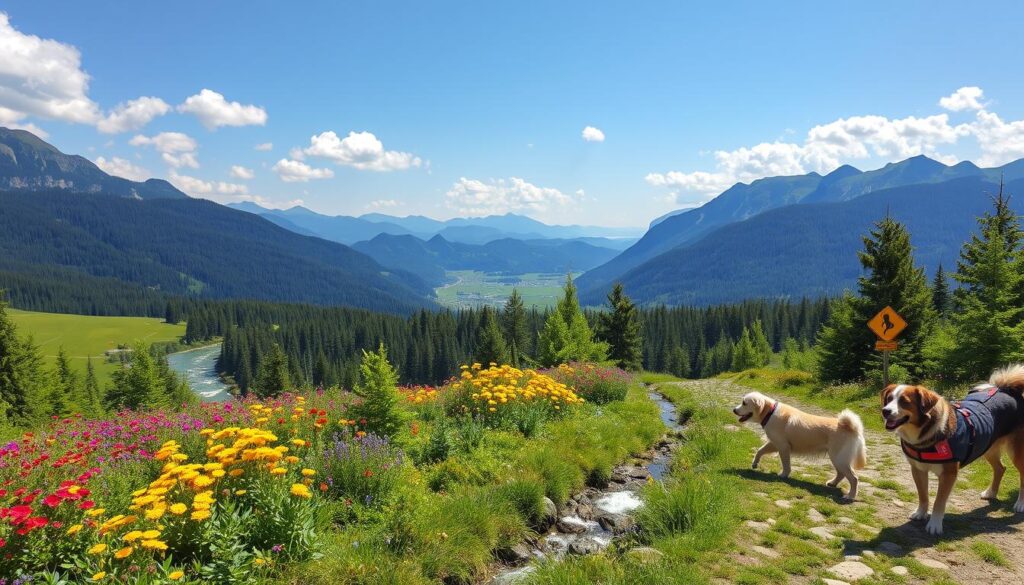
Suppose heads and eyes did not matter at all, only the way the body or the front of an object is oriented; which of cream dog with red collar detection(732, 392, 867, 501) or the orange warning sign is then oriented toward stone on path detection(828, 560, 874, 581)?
the orange warning sign

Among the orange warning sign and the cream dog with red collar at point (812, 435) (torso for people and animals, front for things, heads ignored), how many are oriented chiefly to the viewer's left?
1

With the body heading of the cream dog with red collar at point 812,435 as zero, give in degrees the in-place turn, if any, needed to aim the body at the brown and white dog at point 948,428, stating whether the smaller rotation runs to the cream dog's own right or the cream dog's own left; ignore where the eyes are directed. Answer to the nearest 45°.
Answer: approximately 135° to the cream dog's own left

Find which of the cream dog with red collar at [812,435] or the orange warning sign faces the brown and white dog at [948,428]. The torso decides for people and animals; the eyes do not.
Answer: the orange warning sign

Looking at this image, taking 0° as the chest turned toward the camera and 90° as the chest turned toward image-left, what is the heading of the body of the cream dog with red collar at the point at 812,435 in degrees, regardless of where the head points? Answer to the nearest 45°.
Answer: approximately 90°

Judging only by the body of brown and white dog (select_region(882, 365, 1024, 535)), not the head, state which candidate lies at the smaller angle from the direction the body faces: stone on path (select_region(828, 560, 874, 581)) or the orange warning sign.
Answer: the stone on path

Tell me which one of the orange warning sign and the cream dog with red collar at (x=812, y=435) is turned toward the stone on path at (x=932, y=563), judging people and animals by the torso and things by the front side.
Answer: the orange warning sign

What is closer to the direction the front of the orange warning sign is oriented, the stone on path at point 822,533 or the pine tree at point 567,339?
the stone on path

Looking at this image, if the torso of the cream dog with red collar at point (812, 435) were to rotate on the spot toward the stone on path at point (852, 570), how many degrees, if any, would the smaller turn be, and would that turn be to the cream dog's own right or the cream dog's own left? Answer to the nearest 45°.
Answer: approximately 90° to the cream dog's own left

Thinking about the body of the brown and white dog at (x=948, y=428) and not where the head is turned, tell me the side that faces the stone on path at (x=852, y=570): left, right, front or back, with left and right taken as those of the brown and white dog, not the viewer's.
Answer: front

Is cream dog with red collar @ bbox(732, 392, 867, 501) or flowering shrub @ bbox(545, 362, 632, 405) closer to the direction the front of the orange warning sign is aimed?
the cream dog with red collar

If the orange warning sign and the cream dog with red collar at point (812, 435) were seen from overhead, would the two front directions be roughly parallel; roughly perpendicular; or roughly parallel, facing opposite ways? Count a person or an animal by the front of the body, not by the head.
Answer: roughly perpendicular
